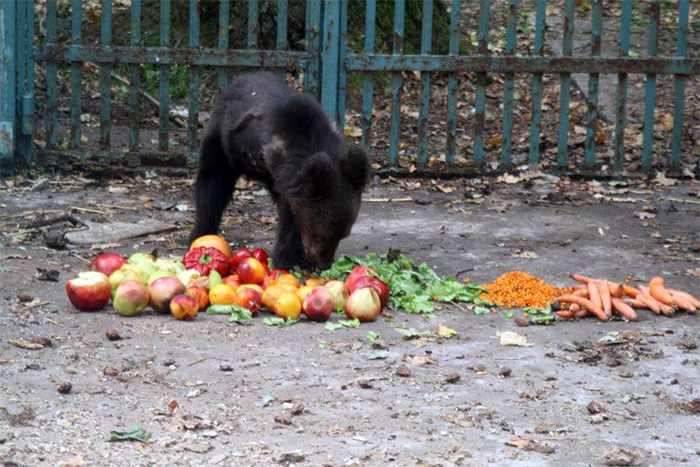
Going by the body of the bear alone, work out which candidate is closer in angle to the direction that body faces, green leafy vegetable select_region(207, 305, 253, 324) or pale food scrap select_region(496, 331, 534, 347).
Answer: the pale food scrap

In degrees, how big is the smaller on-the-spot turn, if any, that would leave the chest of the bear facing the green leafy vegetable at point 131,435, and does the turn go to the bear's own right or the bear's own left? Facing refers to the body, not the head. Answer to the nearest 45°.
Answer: approximately 45° to the bear's own right

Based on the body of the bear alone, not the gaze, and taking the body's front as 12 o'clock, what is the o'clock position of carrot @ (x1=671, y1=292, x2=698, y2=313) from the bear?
The carrot is roughly at 11 o'clock from the bear.

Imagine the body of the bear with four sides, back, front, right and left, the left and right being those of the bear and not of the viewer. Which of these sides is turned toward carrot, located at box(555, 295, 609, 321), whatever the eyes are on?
front

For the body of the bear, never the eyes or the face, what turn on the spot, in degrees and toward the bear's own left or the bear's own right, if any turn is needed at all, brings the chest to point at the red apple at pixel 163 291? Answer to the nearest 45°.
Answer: approximately 90° to the bear's own right

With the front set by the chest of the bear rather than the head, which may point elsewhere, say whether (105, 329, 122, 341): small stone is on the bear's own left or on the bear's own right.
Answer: on the bear's own right

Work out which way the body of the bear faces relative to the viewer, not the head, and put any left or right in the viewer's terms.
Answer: facing the viewer and to the right of the viewer

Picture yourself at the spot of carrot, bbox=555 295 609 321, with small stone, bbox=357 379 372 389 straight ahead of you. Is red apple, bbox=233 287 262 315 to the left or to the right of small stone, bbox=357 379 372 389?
right

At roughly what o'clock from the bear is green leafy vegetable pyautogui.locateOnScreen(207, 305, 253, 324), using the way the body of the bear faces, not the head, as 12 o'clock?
The green leafy vegetable is roughly at 2 o'clock from the bear.

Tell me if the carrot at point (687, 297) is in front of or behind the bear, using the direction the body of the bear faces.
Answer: in front

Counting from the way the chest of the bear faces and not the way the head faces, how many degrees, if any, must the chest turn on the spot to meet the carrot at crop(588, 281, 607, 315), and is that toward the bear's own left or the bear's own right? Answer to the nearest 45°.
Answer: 0° — it already faces it

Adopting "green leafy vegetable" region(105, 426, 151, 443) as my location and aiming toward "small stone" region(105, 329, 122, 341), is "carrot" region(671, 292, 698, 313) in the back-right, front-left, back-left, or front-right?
front-right

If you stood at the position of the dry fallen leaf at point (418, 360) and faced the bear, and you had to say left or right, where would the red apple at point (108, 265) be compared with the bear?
left

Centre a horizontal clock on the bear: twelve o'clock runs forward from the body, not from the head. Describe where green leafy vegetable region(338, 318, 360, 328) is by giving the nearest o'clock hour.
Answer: The green leafy vegetable is roughly at 1 o'clock from the bear.

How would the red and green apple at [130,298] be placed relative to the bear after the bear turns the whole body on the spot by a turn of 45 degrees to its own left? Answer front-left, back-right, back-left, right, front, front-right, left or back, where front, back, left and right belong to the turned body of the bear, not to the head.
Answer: back-right

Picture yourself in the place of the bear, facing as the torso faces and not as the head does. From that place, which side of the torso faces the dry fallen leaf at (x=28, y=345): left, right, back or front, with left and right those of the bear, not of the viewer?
right

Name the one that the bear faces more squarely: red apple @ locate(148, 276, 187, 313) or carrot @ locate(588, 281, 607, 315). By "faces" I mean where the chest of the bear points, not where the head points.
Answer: the carrot
